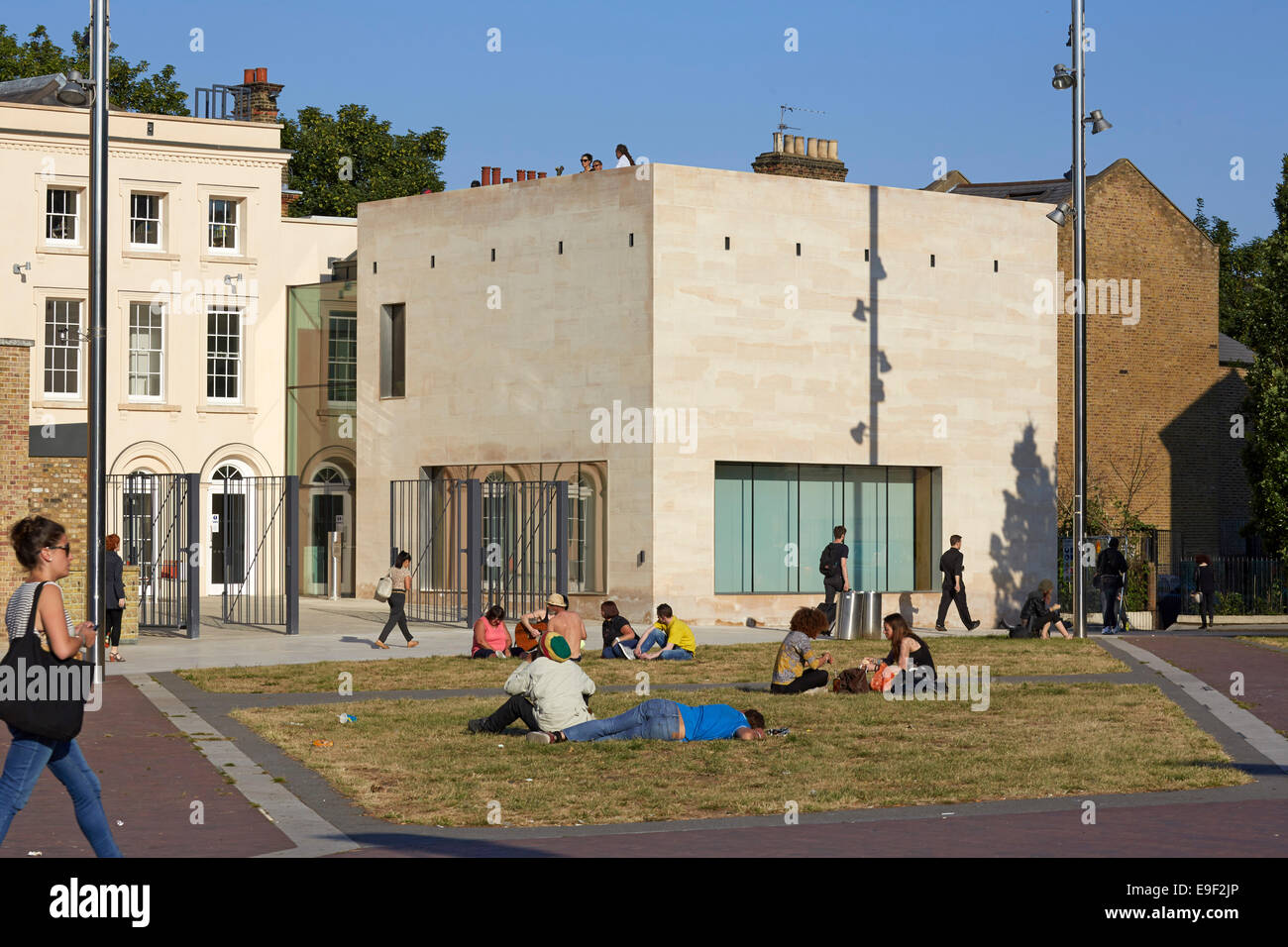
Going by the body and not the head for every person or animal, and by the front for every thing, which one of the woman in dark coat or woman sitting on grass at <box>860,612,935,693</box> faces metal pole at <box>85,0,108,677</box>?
the woman sitting on grass

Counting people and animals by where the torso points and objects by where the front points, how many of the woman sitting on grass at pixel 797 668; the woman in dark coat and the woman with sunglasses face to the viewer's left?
0

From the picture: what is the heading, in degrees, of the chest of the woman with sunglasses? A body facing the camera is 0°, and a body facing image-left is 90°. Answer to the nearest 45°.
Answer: approximately 270°

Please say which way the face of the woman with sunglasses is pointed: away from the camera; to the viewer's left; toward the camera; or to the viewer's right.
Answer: to the viewer's right

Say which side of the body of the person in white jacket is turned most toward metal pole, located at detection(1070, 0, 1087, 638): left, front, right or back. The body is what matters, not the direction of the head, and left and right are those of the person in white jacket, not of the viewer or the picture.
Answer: right

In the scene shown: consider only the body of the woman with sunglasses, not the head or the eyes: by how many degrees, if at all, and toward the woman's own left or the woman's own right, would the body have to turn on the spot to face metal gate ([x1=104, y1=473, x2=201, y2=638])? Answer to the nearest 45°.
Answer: approximately 90° to the woman's own left

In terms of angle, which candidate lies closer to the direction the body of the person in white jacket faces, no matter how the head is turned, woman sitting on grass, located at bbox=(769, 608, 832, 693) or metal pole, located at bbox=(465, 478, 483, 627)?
the metal pole

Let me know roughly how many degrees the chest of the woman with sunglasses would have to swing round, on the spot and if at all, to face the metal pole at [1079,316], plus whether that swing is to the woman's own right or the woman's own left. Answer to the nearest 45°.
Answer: approximately 45° to the woman's own left

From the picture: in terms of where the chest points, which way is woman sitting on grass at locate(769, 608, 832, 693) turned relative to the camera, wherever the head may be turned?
to the viewer's right

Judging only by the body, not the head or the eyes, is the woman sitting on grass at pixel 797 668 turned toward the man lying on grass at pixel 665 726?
no

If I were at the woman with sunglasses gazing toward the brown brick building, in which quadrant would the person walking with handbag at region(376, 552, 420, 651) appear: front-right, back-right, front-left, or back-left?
front-left

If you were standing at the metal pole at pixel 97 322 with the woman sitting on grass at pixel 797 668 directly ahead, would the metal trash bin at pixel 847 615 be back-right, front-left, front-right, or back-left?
front-left

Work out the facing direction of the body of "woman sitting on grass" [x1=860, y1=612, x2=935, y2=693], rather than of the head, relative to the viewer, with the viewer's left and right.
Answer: facing to the left of the viewer

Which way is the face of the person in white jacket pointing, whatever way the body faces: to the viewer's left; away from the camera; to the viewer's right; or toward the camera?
away from the camera

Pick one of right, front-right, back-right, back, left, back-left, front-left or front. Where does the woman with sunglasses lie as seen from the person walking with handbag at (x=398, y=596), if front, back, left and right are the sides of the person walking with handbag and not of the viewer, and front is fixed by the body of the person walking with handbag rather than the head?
right
